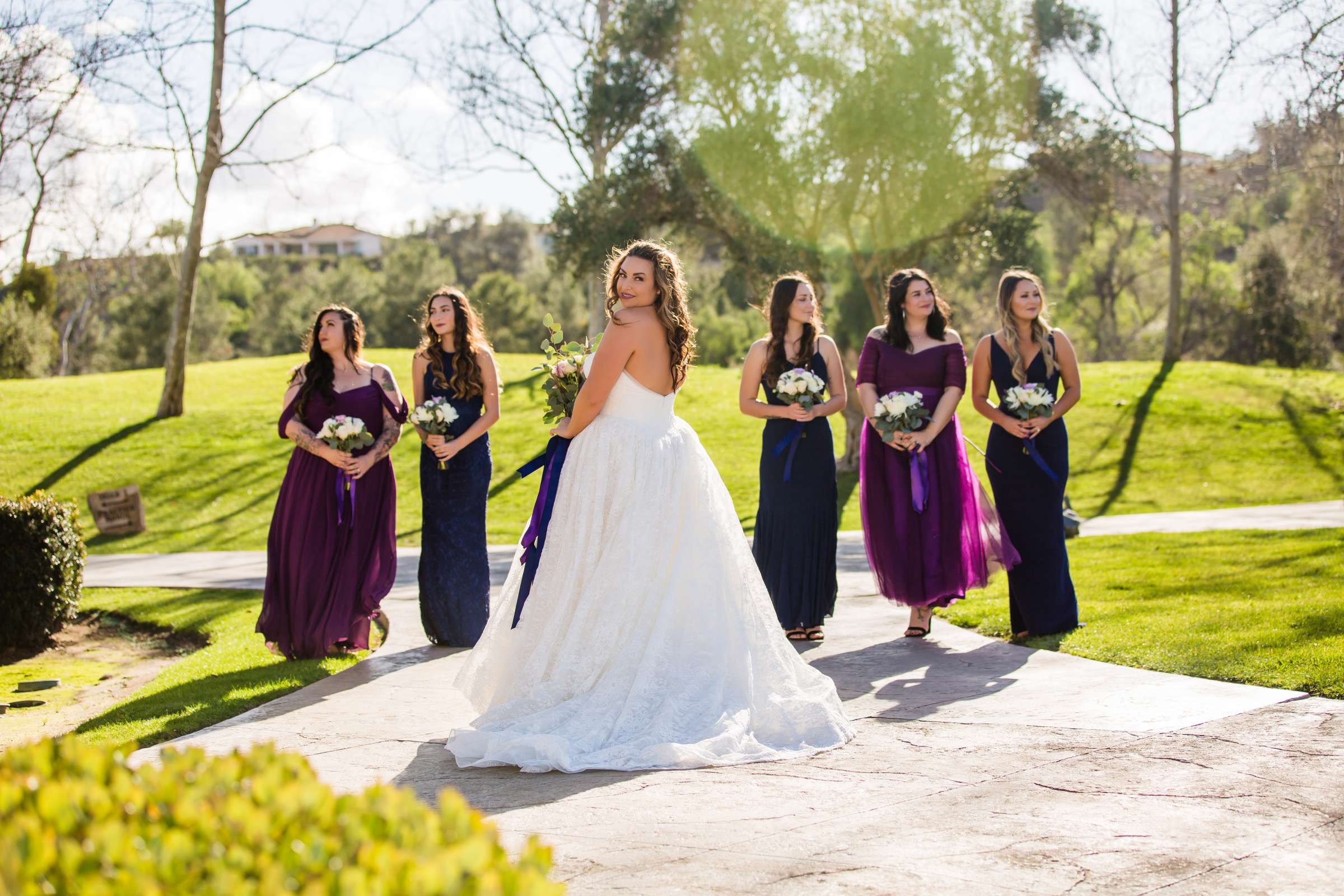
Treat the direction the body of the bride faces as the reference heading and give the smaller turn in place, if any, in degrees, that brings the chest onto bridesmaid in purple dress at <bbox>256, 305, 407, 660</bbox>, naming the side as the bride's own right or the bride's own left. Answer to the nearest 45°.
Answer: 0° — they already face them

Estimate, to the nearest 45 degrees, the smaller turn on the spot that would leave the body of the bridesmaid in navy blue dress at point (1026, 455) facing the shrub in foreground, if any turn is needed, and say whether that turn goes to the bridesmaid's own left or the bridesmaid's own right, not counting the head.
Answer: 0° — they already face it

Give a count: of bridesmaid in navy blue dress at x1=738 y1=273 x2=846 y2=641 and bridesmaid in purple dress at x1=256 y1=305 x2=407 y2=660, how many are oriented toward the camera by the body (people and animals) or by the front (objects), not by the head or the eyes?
2

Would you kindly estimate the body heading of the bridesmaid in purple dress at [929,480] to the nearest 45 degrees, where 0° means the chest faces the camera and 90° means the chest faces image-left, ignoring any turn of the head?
approximately 0°

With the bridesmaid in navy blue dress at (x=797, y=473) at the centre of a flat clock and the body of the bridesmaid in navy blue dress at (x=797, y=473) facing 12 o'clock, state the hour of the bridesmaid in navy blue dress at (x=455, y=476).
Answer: the bridesmaid in navy blue dress at (x=455, y=476) is roughly at 3 o'clock from the bridesmaid in navy blue dress at (x=797, y=473).

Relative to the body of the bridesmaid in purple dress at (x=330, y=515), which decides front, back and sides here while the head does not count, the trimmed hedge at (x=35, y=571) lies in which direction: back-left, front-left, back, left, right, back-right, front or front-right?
back-right

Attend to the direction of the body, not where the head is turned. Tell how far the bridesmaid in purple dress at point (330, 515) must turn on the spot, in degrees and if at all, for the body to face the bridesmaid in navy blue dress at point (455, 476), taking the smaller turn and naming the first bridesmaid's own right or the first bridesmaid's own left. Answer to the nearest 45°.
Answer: approximately 90° to the first bridesmaid's own left

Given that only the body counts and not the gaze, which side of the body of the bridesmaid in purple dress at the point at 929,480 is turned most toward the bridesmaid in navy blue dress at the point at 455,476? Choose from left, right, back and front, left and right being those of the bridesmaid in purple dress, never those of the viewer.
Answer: right

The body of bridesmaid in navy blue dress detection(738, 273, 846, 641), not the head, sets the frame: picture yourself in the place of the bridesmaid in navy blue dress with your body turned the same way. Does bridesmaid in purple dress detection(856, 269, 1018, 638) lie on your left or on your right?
on your left
